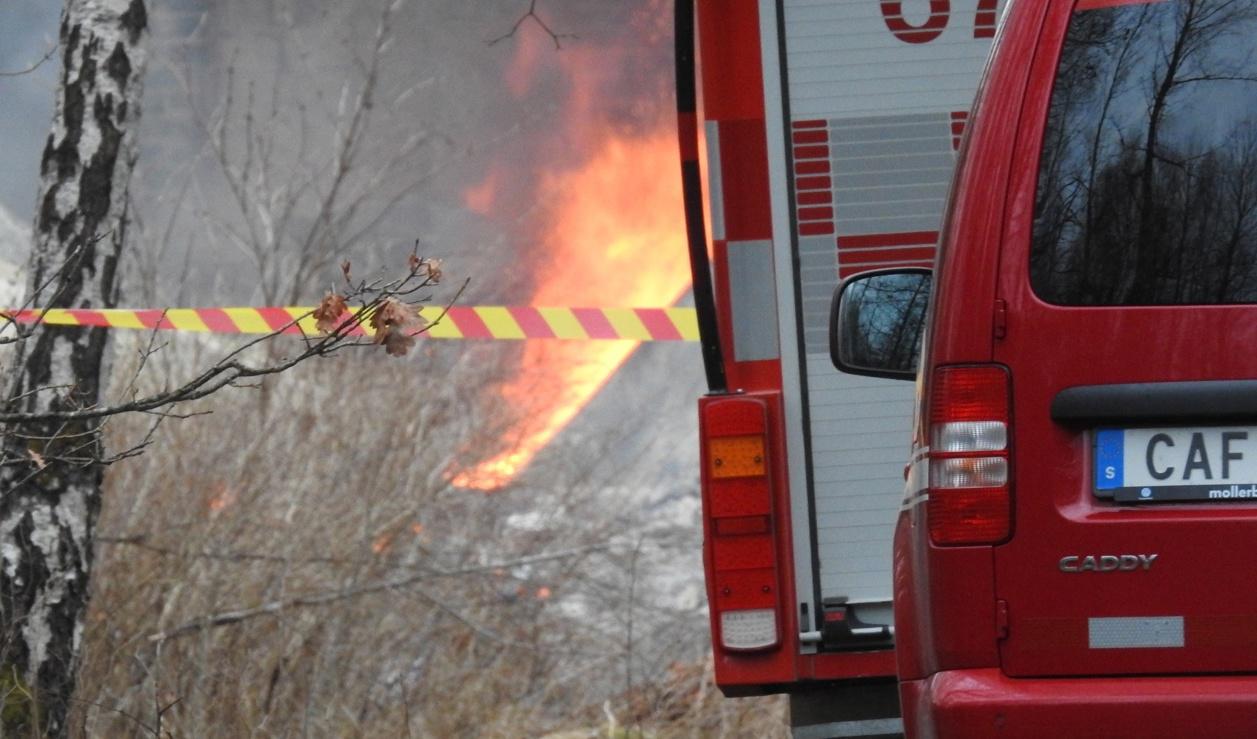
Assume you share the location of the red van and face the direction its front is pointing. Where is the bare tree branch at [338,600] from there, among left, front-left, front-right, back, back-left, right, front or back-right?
front-left

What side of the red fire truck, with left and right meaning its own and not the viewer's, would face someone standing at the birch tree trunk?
left

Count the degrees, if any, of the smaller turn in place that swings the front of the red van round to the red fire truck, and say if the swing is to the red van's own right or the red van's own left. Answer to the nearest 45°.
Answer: approximately 45° to the red van's own left

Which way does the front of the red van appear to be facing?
away from the camera

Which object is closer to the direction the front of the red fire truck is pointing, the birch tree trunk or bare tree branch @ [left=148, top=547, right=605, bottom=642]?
the bare tree branch

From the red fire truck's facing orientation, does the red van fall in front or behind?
behind

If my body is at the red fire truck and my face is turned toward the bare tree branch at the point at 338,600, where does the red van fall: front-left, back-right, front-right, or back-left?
back-left

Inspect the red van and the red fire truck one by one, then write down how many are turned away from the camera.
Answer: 2

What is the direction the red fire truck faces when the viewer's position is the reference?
facing away from the viewer
